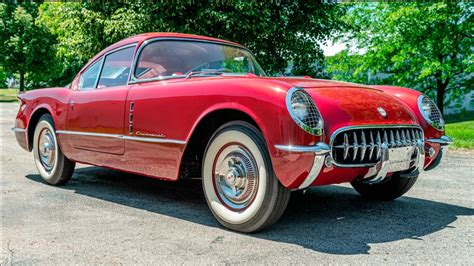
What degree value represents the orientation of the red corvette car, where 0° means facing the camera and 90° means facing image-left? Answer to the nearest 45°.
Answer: approximately 315°
